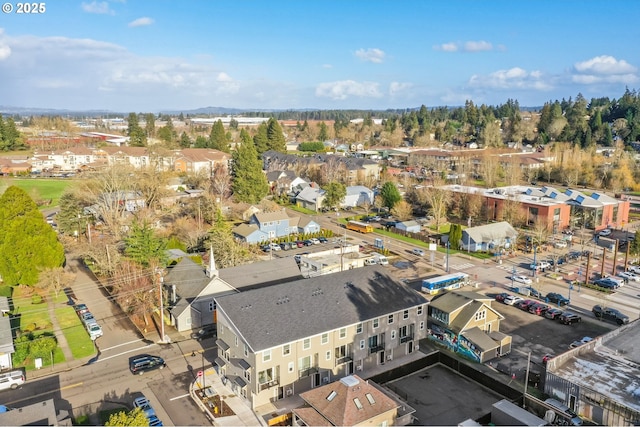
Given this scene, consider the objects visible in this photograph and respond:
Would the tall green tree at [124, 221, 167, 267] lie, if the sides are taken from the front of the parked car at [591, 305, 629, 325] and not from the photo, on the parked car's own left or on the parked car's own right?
on the parked car's own right

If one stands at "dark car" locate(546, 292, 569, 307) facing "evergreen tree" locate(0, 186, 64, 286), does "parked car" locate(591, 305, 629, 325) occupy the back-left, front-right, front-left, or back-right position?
back-left

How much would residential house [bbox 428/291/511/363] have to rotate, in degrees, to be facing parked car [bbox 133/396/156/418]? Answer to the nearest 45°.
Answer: approximately 90° to its right

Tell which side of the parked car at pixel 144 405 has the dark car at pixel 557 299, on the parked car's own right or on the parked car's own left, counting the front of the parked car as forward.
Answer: on the parked car's own left

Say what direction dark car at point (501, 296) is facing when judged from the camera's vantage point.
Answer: facing the viewer and to the left of the viewer

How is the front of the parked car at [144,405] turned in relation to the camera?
facing the viewer and to the right of the viewer

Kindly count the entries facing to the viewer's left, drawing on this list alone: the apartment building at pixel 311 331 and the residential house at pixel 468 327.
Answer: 0

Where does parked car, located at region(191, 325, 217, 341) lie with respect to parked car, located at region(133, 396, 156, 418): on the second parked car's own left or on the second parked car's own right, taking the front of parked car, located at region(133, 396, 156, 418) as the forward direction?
on the second parked car's own left

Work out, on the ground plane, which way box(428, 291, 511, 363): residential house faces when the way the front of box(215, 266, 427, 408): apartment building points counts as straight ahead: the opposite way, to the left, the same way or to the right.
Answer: the same way
